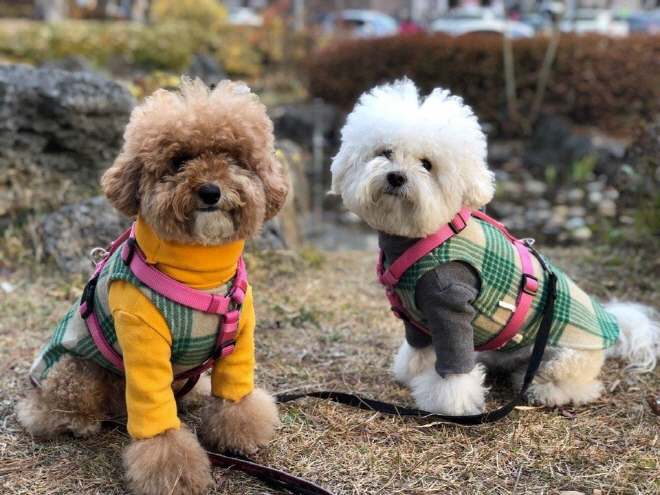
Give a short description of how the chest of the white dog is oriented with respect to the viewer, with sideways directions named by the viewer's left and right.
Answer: facing the viewer and to the left of the viewer

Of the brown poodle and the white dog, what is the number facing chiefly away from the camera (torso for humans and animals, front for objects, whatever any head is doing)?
0

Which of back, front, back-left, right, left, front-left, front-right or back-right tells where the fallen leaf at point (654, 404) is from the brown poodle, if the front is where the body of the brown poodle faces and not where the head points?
front-left

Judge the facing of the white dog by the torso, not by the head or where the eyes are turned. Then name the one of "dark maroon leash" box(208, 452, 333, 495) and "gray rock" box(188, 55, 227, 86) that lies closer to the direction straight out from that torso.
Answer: the dark maroon leash

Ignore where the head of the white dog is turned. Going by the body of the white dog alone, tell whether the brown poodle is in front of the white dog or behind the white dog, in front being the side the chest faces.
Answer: in front

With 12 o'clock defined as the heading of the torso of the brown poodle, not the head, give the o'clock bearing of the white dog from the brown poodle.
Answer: The white dog is roughly at 10 o'clock from the brown poodle.

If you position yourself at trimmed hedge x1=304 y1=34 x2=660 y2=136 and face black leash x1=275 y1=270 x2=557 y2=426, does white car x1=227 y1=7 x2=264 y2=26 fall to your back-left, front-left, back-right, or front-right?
back-right

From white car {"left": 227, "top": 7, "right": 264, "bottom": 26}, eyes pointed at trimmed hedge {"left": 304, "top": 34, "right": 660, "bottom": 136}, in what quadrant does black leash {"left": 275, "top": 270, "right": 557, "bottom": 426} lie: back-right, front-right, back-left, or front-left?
front-right

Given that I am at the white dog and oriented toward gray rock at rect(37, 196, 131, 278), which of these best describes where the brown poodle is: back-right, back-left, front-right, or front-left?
front-left

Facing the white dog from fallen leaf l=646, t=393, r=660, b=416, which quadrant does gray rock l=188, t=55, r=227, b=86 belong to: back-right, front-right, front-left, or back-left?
front-right

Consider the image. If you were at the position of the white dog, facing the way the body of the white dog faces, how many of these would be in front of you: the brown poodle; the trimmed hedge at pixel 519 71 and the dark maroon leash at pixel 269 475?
2

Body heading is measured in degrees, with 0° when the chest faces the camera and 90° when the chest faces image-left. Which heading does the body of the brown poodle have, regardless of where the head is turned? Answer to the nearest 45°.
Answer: approximately 315°

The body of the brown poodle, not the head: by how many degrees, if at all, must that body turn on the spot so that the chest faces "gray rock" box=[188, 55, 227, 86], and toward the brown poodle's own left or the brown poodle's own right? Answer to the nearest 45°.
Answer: approximately 135° to the brown poodle's own left

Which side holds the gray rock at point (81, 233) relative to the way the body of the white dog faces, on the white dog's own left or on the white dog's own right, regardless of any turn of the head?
on the white dog's own right
